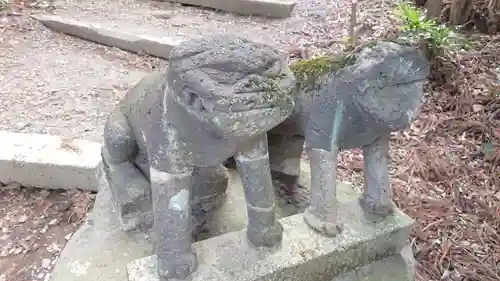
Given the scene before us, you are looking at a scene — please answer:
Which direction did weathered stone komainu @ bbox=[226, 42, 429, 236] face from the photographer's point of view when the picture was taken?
facing the viewer and to the right of the viewer

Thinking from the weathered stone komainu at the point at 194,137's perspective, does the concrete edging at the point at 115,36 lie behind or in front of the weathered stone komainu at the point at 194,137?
behind

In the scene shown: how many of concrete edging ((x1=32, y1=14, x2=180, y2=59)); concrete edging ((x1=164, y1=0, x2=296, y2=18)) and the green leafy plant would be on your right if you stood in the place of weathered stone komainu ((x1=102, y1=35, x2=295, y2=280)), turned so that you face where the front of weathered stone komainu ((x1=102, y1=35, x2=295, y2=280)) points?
0

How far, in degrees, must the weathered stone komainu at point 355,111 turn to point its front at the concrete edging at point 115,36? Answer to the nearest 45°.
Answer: approximately 180°

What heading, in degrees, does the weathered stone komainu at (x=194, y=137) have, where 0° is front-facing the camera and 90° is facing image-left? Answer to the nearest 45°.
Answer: approximately 315°

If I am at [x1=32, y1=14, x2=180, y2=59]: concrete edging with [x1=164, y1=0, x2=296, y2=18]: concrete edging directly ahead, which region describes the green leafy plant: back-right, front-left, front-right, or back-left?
front-right

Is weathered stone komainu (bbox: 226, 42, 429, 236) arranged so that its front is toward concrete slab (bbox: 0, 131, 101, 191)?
no
